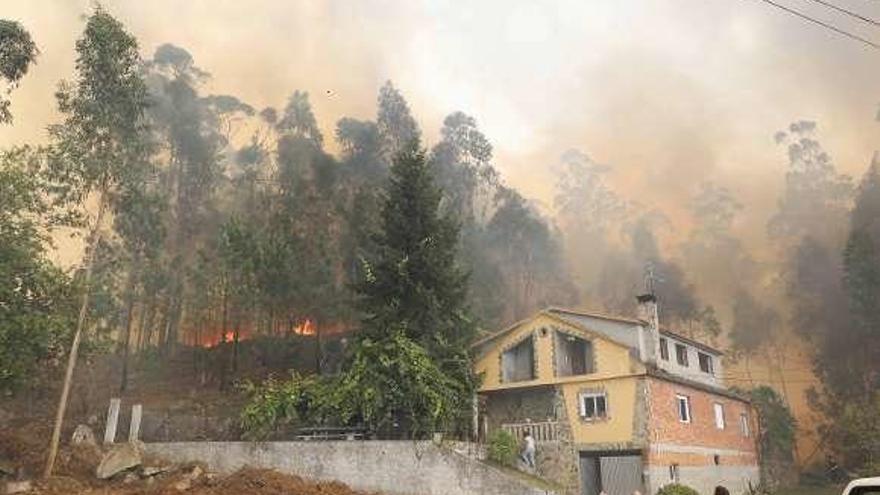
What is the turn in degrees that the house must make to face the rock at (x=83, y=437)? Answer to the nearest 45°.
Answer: approximately 45° to its right

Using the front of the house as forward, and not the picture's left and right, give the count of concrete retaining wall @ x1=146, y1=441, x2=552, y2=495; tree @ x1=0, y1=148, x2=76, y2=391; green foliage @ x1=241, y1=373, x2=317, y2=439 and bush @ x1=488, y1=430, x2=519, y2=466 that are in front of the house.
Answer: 4

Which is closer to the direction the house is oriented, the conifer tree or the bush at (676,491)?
the bush

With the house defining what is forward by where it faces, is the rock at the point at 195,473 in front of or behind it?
in front

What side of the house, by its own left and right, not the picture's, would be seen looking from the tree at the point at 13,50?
front

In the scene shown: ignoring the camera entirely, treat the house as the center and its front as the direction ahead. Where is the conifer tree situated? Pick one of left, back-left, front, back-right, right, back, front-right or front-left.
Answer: front

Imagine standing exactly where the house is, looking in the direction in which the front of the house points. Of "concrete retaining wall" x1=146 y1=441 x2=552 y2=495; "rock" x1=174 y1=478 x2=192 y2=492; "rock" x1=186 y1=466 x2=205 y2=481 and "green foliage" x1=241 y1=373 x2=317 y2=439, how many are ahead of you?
4

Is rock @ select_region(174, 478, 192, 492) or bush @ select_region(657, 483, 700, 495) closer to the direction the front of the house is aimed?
the rock

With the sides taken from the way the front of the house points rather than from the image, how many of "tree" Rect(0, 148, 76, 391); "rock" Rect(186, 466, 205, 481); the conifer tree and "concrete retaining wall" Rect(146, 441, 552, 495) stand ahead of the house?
4

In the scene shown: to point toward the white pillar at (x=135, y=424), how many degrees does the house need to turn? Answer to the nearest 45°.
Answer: approximately 45° to its right

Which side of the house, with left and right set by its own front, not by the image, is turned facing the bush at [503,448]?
front

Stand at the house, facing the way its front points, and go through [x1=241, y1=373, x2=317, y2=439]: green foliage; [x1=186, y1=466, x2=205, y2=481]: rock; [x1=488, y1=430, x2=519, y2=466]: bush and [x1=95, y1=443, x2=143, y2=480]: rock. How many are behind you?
0

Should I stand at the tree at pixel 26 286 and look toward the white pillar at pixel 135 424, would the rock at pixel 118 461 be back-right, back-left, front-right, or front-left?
front-right

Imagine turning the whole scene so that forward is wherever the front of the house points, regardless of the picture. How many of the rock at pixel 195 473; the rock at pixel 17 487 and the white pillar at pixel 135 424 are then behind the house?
0
